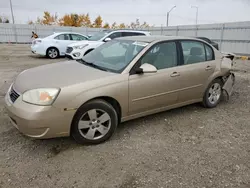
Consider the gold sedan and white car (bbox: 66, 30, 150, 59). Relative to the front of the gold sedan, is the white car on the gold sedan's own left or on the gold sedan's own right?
on the gold sedan's own right

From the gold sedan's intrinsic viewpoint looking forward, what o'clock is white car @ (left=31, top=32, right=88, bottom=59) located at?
The white car is roughly at 4 o'clock from the gold sedan.

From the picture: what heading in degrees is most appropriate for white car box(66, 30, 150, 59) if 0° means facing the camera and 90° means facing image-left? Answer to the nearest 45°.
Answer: approximately 45°

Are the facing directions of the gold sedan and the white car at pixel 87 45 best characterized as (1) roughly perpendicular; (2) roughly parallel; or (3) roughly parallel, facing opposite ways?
roughly parallel

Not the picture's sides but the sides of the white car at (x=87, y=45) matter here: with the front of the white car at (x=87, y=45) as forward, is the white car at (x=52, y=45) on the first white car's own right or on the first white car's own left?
on the first white car's own right

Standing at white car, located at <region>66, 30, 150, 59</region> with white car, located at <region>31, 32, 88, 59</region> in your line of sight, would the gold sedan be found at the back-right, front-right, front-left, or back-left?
back-left

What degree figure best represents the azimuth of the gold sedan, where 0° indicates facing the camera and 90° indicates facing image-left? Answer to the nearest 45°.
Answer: approximately 45°

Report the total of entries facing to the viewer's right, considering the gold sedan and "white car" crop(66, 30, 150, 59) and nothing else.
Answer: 0

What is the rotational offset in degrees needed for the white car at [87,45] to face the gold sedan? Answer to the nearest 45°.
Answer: approximately 45° to its left

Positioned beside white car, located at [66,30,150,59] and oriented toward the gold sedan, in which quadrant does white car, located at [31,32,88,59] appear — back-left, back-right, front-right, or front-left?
back-right
